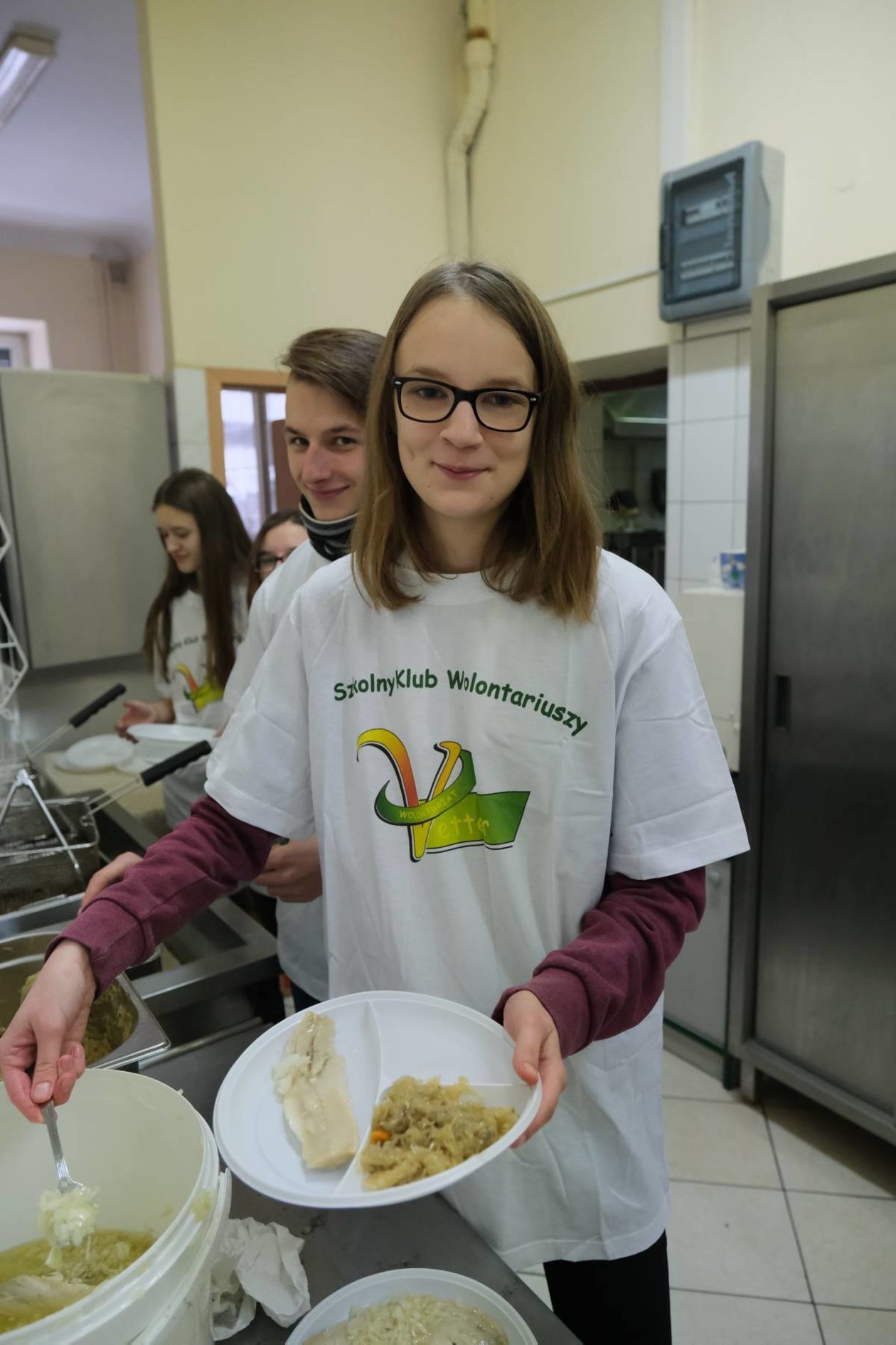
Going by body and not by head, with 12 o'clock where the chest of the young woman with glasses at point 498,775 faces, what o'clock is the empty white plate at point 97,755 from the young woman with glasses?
The empty white plate is roughly at 5 o'clock from the young woman with glasses.

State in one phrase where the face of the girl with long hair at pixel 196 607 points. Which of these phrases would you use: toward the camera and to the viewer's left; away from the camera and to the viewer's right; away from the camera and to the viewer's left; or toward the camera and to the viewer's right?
toward the camera and to the viewer's left

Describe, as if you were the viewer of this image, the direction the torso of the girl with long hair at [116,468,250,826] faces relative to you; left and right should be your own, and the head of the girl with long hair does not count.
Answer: facing the viewer and to the left of the viewer

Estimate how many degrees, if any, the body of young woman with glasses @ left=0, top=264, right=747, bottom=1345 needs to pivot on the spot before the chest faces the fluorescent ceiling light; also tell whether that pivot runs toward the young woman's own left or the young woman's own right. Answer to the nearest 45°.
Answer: approximately 135° to the young woman's own right

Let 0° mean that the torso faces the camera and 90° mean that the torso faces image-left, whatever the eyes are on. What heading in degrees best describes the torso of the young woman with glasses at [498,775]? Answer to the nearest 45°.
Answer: approximately 0°

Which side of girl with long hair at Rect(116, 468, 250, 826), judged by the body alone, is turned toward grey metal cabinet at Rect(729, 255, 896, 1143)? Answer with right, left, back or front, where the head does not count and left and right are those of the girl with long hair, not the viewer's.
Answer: left

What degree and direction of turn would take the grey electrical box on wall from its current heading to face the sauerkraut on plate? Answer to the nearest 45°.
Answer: approximately 45° to its left

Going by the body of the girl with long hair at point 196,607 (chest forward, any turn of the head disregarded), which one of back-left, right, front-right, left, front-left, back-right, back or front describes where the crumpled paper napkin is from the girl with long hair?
front-left

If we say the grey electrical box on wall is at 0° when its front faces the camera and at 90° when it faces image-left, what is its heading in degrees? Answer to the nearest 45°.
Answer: approximately 45°

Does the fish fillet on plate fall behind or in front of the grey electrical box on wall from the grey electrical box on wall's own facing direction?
in front
